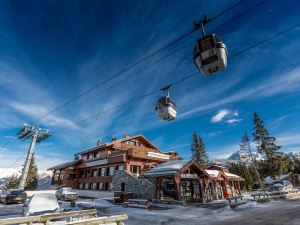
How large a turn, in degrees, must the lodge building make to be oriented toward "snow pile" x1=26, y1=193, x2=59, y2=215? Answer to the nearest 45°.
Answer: approximately 45° to its right
